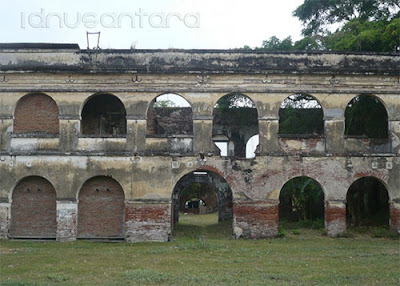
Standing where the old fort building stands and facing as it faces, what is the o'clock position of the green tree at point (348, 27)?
The green tree is roughly at 8 o'clock from the old fort building.

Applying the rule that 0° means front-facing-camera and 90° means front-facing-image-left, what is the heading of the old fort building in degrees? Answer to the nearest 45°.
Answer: approximately 0°
